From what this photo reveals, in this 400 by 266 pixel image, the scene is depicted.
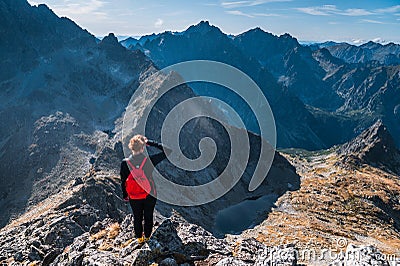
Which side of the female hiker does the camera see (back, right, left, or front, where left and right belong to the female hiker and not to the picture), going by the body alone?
back
